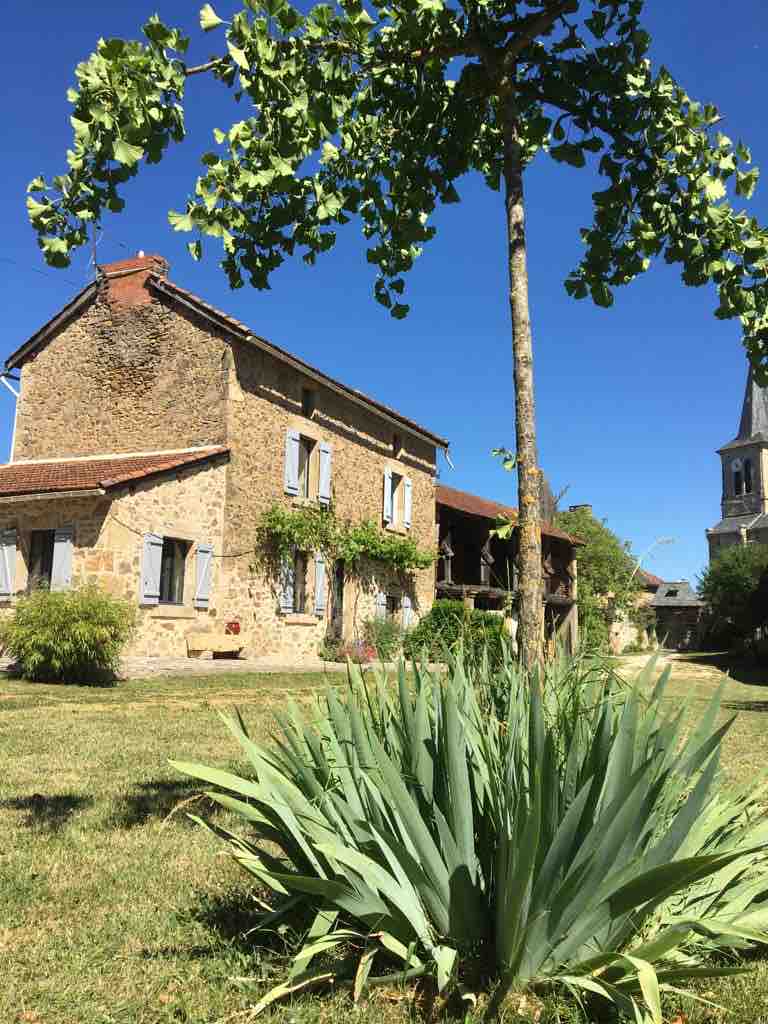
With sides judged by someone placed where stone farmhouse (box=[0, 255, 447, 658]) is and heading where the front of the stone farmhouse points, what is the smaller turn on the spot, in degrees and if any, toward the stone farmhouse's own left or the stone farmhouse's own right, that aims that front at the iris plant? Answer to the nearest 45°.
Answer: approximately 45° to the stone farmhouse's own right

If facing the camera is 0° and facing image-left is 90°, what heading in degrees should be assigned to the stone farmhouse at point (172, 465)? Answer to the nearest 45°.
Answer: approximately 315°

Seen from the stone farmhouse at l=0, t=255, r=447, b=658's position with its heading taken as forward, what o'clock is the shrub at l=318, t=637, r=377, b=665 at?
The shrub is roughly at 12 o'clock from the stone farmhouse.

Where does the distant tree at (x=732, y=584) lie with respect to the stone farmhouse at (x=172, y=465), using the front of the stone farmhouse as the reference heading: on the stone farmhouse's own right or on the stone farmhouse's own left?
on the stone farmhouse's own left
